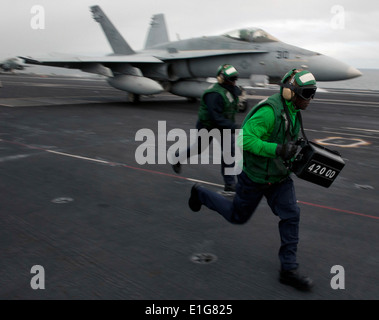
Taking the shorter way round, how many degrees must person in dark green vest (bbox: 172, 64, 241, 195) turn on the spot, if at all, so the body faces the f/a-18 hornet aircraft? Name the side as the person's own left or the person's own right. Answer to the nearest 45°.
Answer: approximately 90° to the person's own left

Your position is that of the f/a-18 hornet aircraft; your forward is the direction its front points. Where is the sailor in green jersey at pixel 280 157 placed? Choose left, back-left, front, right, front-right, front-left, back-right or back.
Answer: front-right

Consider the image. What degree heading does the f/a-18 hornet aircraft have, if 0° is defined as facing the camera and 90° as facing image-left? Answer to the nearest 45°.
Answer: approximately 315°

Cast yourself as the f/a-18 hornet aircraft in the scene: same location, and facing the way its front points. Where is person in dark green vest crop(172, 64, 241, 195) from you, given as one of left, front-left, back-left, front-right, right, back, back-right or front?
front-right

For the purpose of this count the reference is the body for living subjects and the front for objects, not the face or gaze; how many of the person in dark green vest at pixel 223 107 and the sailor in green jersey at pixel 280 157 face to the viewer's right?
2

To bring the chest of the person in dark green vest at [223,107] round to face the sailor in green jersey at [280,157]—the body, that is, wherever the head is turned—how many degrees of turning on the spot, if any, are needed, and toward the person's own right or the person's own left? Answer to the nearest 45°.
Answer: approximately 90° to the person's own right

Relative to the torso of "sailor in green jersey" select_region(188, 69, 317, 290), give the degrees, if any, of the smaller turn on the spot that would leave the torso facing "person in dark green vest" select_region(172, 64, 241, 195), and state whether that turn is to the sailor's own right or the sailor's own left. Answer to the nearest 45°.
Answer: approximately 90° to the sailor's own left

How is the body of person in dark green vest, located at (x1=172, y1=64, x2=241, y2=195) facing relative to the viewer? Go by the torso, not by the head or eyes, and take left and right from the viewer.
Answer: facing to the right of the viewer

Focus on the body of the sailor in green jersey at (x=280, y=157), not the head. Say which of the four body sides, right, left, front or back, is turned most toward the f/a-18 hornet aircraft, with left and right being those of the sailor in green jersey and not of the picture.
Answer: left

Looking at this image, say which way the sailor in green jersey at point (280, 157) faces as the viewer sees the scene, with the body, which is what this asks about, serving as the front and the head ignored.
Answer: to the viewer's right
